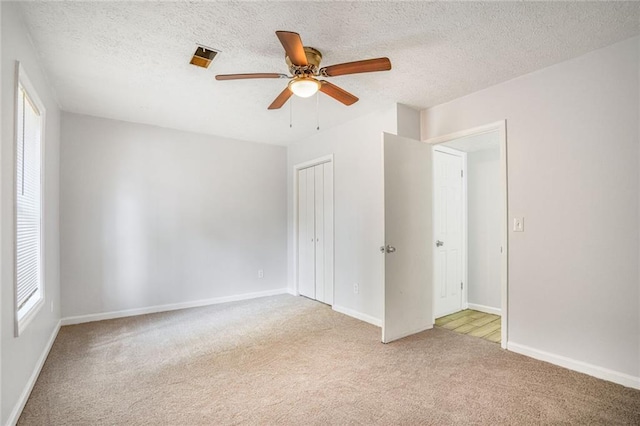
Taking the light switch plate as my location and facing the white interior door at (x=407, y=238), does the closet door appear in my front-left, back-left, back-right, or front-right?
front-right

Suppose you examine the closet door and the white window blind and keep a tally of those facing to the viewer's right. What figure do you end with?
1

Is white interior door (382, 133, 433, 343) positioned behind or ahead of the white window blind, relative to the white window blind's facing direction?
ahead

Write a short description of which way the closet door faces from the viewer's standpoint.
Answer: facing the viewer and to the left of the viewer

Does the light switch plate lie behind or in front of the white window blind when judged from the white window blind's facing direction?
in front

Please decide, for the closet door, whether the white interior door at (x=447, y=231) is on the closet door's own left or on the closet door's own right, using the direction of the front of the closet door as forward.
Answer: on the closet door's own left

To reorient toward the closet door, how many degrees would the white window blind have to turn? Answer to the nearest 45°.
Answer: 0° — it already faces it

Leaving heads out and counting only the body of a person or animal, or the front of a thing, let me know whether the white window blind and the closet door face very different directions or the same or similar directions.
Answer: very different directions

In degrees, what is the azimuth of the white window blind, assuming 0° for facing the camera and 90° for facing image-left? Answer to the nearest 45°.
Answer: approximately 270°

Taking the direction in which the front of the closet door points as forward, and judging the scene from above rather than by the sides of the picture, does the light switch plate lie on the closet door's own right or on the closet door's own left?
on the closet door's own left
